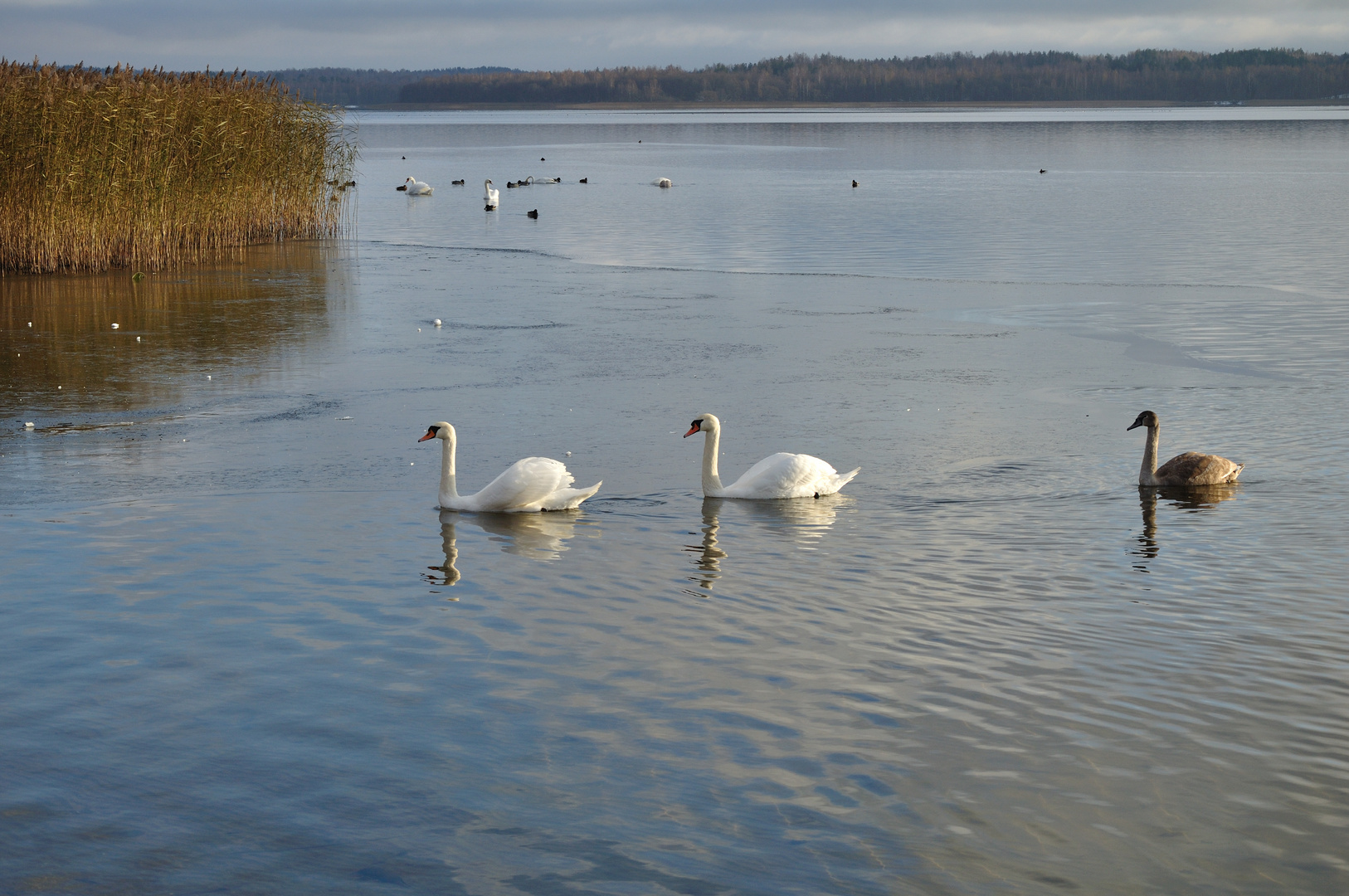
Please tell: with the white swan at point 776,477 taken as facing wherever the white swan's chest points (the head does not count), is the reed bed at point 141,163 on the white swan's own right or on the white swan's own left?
on the white swan's own right

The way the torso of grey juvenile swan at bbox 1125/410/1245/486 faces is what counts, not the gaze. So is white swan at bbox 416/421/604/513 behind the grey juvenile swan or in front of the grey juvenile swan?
in front

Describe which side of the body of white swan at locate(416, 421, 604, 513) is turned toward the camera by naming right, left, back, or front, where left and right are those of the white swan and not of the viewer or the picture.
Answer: left

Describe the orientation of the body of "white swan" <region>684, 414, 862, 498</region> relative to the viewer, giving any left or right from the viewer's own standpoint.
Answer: facing to the left of the viewer

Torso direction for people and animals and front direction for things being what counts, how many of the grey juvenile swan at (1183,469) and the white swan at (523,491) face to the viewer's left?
2

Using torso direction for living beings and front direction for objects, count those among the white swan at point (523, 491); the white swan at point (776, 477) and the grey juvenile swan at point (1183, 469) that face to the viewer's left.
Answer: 3

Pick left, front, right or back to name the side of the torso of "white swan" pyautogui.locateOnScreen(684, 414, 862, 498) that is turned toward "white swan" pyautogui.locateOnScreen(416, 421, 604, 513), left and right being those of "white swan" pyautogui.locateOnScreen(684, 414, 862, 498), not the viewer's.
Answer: front

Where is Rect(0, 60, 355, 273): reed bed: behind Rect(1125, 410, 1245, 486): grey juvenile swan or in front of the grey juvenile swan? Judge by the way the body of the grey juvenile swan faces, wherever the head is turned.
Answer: in front

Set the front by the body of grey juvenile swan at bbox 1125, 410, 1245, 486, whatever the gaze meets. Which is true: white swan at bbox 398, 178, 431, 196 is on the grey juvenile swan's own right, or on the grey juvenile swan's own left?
on the grey juvenile swan's own right

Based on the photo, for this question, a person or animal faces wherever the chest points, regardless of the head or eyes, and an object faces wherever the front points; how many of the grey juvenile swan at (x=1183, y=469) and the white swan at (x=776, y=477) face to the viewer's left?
2

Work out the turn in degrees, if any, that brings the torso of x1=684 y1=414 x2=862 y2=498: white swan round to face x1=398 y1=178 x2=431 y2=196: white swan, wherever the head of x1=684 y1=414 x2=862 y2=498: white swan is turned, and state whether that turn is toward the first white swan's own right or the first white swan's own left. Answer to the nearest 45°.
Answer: approximately 90° to the first white swan's own right

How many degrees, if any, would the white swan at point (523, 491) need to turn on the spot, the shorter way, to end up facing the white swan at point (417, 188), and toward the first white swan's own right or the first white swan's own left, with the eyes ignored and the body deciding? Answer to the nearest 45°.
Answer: approximately 90° to the first white swan's own right

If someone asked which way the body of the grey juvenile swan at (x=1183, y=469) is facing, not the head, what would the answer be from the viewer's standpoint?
to the viewer's left
